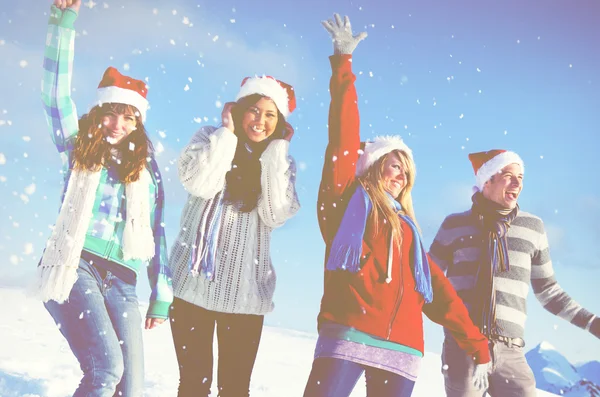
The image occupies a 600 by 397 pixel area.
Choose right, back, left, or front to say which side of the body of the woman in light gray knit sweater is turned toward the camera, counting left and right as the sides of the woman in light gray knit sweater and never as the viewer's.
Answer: front

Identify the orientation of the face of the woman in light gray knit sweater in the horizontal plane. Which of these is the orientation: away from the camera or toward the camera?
toward the camera

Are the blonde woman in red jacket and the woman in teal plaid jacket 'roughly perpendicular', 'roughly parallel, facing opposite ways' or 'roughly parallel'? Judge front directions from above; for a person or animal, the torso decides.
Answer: roughly parallel

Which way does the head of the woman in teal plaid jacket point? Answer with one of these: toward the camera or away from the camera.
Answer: toward the camera

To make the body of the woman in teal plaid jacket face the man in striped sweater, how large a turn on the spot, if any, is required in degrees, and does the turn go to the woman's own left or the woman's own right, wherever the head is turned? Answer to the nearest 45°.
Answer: approximately 90° to the woman's own left

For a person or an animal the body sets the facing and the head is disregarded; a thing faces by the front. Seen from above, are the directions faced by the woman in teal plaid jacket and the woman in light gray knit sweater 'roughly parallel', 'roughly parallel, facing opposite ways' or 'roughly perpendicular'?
roughly parallel

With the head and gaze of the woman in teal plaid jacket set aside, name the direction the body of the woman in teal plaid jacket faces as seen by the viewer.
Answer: toward the camera

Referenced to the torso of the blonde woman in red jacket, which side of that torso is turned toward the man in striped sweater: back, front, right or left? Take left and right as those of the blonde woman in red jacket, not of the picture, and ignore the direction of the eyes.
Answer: left

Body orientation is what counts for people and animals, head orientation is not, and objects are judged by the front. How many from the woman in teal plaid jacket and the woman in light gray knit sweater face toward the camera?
2

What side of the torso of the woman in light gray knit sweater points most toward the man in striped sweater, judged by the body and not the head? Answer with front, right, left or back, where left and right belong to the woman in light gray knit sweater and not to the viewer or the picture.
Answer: left
